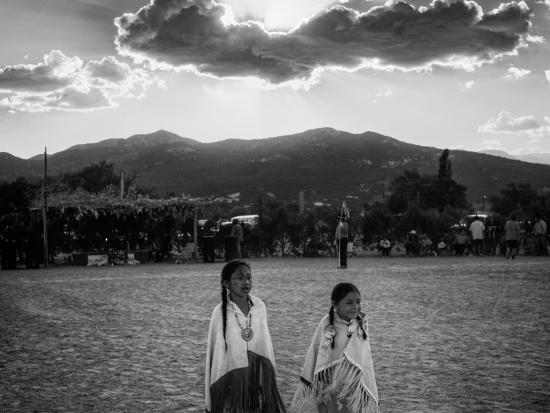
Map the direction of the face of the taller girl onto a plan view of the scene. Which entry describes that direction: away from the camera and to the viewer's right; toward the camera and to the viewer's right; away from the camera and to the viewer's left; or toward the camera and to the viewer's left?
toward the camera and to the viewer's right

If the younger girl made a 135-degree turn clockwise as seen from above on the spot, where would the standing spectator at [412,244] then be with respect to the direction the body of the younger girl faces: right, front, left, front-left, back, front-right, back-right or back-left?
right

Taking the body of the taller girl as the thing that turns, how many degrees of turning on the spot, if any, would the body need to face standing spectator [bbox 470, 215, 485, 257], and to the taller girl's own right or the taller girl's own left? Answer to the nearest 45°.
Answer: approximately 135° to the taller girl's own left

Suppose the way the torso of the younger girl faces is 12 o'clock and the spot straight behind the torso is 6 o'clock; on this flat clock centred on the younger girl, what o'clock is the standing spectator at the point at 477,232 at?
The standing spectator is roughly at 8 o'clock from the younger girl.

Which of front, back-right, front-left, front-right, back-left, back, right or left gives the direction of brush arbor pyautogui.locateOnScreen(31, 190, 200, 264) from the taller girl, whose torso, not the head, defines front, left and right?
back-left

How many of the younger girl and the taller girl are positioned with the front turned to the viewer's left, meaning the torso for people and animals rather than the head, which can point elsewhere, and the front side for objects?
0

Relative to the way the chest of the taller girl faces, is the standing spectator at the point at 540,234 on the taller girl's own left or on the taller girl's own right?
on the taller girl's own left

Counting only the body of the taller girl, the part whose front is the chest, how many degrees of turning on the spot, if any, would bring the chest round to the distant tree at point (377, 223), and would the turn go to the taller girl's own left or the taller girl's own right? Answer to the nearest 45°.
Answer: approximately 135° to the taller girl's own left

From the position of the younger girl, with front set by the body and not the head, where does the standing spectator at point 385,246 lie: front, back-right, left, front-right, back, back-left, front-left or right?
back-left

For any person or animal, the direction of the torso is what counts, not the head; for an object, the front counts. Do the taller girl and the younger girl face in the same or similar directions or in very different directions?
same or similar directions

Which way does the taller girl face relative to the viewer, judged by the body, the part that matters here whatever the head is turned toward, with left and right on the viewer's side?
facing the viewer and to the right of the viewer

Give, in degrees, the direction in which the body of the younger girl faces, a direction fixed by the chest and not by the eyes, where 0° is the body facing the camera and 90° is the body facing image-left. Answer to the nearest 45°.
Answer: approximately 315°

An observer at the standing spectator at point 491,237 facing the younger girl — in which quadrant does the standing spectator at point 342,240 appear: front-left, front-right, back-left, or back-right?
front-right

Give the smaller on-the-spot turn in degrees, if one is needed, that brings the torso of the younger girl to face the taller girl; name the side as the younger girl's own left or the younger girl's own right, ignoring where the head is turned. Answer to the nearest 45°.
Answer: approximately 135° to the younger girl's own right

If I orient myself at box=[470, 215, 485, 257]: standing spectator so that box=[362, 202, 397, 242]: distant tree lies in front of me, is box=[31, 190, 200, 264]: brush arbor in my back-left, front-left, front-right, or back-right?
front-left

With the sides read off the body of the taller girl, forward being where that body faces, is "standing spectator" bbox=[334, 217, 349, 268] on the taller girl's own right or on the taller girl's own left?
on the taller girl's own left
